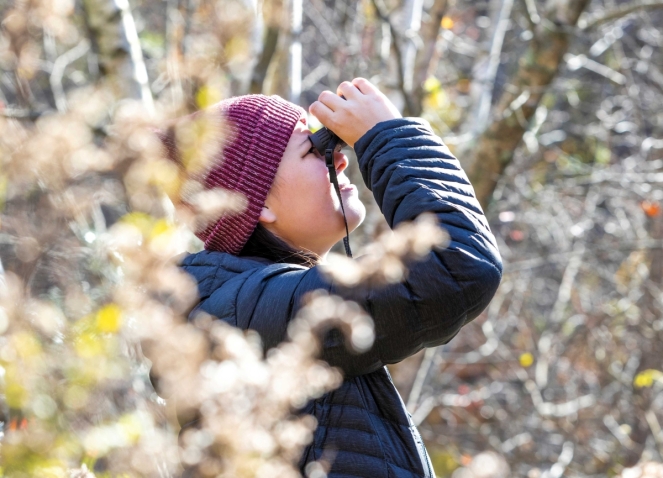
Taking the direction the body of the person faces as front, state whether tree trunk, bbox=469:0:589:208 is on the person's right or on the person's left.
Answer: on the person's left

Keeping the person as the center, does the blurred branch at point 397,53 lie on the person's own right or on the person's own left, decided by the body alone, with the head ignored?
on the person's own left

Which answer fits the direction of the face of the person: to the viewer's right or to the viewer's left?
to the viewer's right

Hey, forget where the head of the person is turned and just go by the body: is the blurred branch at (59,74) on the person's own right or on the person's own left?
on the person's own left

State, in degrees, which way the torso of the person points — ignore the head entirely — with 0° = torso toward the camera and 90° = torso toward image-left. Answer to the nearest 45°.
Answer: approximately 270°

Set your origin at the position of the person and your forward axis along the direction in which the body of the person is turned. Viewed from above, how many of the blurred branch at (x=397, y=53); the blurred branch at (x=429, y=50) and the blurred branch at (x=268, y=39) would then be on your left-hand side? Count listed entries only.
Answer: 3
